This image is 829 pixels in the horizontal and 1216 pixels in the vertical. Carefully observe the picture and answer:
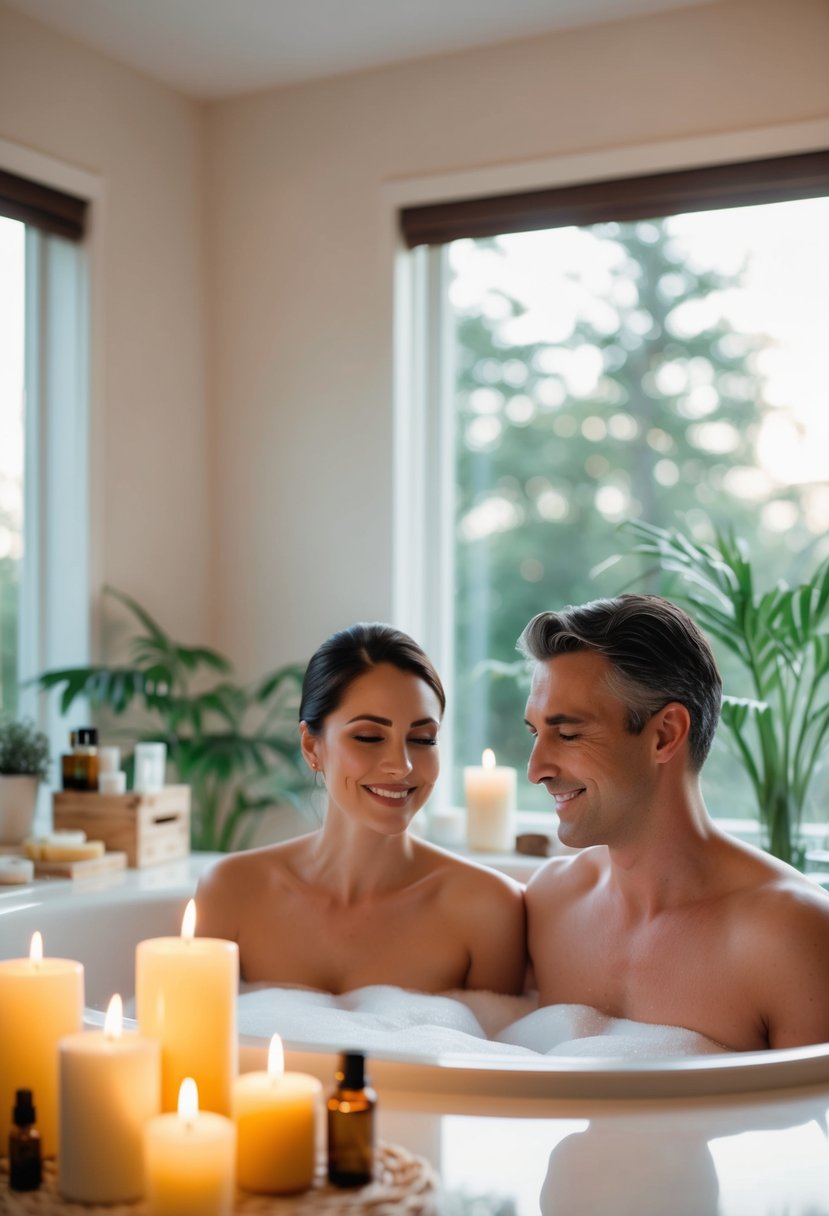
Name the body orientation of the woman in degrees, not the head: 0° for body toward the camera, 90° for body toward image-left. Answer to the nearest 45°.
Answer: approximately 0°

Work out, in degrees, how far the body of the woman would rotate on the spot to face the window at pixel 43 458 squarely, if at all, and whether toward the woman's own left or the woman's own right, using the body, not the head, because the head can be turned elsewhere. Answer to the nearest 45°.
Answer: approximately 135° to the woman's own right

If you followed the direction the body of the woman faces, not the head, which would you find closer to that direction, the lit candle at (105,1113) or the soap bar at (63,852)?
the lit candle

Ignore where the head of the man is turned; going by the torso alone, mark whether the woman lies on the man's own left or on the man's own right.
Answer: on the man's own right

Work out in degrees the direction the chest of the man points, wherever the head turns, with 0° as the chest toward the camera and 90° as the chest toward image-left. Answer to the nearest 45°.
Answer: approximately 45°

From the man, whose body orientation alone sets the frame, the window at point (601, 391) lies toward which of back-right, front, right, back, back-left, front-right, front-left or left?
back-right

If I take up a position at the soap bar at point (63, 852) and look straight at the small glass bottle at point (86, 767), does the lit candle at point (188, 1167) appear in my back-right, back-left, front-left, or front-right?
back-right

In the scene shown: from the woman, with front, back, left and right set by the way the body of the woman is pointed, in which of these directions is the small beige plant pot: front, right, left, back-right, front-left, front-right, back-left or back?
back-right

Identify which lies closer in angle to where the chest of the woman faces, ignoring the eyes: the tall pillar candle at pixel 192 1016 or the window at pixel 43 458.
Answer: the tall pillar candle

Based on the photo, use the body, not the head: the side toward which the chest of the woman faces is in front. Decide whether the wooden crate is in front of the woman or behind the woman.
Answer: behind

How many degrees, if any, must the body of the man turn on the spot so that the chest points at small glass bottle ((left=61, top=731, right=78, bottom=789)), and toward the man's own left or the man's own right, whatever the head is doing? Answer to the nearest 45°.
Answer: approximately 90° to the man's own right

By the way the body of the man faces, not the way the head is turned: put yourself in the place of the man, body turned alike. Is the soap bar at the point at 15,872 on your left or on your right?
on your right
